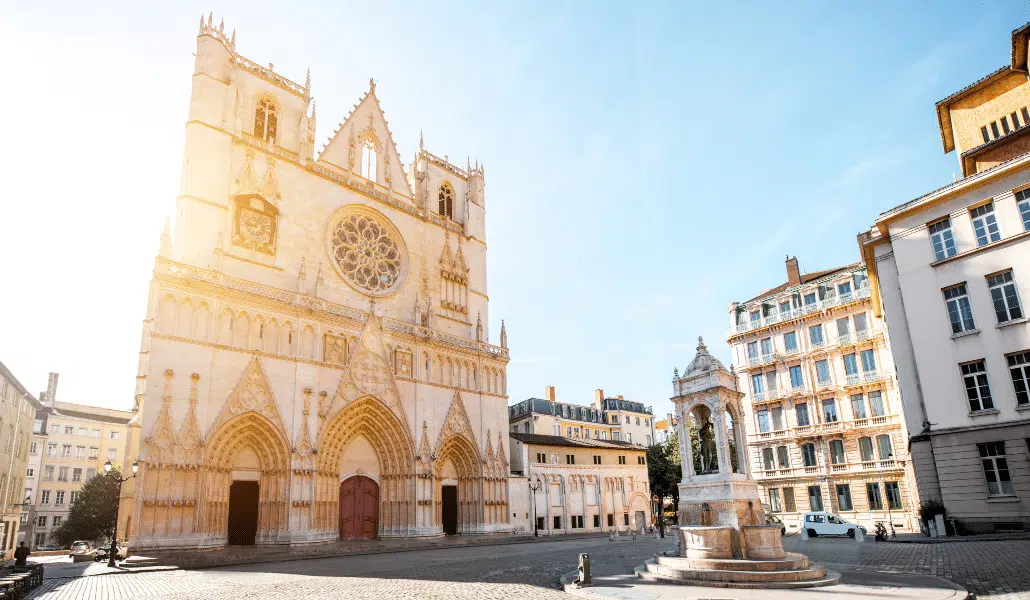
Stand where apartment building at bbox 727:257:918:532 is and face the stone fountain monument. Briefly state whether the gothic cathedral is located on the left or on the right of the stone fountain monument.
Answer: right

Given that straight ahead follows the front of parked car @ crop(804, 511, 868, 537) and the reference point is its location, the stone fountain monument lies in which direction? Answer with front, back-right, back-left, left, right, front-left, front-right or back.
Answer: right

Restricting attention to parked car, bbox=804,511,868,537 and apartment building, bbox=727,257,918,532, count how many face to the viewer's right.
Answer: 1

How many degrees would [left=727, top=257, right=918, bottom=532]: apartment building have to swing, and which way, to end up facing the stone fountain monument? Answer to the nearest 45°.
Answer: approximately 45° to its left

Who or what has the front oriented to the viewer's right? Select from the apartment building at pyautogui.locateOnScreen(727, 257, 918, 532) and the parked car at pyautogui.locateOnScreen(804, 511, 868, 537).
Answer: the parked car

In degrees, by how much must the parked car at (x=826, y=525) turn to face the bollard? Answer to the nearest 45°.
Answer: approximately 90° to its right

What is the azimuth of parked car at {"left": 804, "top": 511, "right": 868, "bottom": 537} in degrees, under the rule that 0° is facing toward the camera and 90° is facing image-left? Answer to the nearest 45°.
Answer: approximately 270°

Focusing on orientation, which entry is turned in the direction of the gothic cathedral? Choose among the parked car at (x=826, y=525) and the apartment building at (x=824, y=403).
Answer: the apartment building

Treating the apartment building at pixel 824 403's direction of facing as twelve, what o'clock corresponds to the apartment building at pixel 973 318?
the apartment building at pixel 973 318 is roughly at 10 o'clock from the apartment building at pixel 824 403.

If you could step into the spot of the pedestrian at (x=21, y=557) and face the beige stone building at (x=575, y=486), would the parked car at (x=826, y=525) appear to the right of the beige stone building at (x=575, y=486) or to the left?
right

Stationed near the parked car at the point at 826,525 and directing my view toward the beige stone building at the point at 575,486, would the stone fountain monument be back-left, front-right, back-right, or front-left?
back-left

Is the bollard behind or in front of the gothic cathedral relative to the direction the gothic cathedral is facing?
in front
